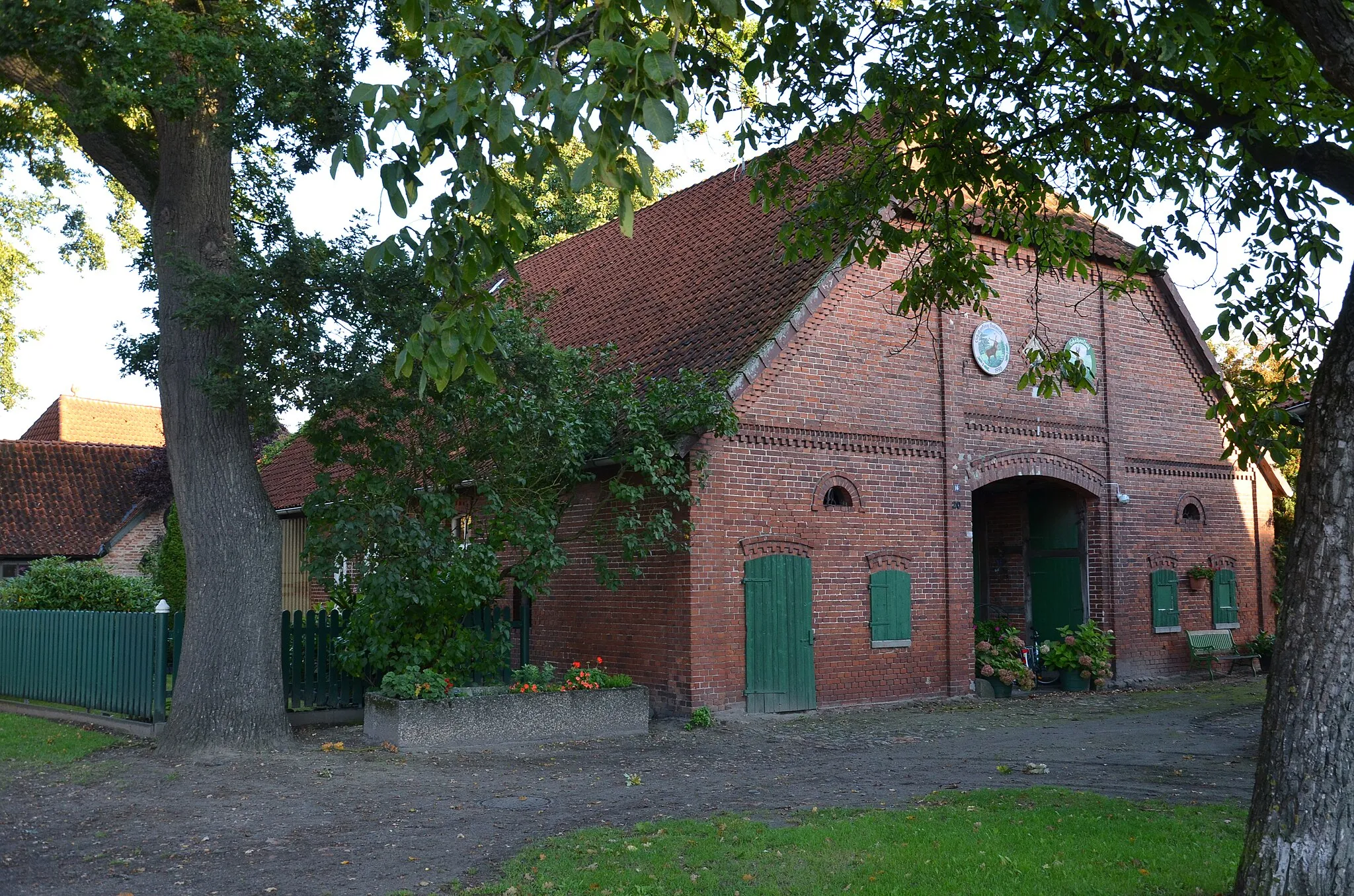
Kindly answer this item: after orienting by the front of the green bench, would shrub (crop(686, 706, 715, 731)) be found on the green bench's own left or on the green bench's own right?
on the green bench's own right

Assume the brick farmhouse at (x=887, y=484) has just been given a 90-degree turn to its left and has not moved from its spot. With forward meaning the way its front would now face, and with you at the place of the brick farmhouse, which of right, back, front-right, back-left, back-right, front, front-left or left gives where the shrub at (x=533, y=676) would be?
back

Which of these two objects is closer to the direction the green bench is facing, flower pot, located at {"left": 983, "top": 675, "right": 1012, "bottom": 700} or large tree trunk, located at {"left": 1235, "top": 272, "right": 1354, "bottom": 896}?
the large tree trunk

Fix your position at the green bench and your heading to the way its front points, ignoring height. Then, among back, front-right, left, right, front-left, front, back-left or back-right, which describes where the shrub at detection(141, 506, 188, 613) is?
back-right

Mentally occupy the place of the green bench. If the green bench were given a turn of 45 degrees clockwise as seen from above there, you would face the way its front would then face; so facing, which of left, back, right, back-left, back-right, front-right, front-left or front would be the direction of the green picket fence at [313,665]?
front-right

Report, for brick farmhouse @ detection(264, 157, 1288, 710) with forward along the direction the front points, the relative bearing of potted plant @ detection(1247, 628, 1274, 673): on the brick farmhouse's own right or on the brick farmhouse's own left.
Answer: on the brick farmhouse's own left

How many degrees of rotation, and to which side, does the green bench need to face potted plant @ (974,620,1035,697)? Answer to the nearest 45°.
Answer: approximately 90° to its right
